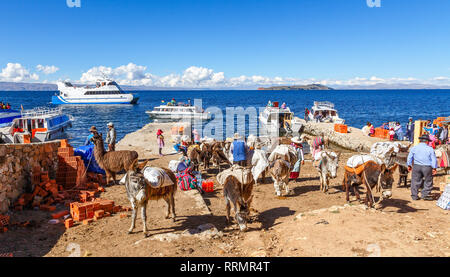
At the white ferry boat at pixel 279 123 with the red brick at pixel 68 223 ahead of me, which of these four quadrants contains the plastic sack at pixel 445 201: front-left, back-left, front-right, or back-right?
front-left

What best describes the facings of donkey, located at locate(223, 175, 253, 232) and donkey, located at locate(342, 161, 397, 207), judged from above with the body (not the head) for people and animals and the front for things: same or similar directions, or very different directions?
same or similar directions

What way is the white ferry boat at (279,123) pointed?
toward the camera

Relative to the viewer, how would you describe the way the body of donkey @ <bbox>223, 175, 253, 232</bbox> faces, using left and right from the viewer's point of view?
facing the viewer and to the right of the viewer

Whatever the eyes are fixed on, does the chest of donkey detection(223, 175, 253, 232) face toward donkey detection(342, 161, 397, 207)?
no

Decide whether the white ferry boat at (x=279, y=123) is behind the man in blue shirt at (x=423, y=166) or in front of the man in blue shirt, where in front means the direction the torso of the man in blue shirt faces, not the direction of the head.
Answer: in front

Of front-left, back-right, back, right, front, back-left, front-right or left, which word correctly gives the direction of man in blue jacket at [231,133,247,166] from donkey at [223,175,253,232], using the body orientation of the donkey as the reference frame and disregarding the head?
back-left

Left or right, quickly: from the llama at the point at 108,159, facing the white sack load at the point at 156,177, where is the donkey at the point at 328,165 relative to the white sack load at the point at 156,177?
left
